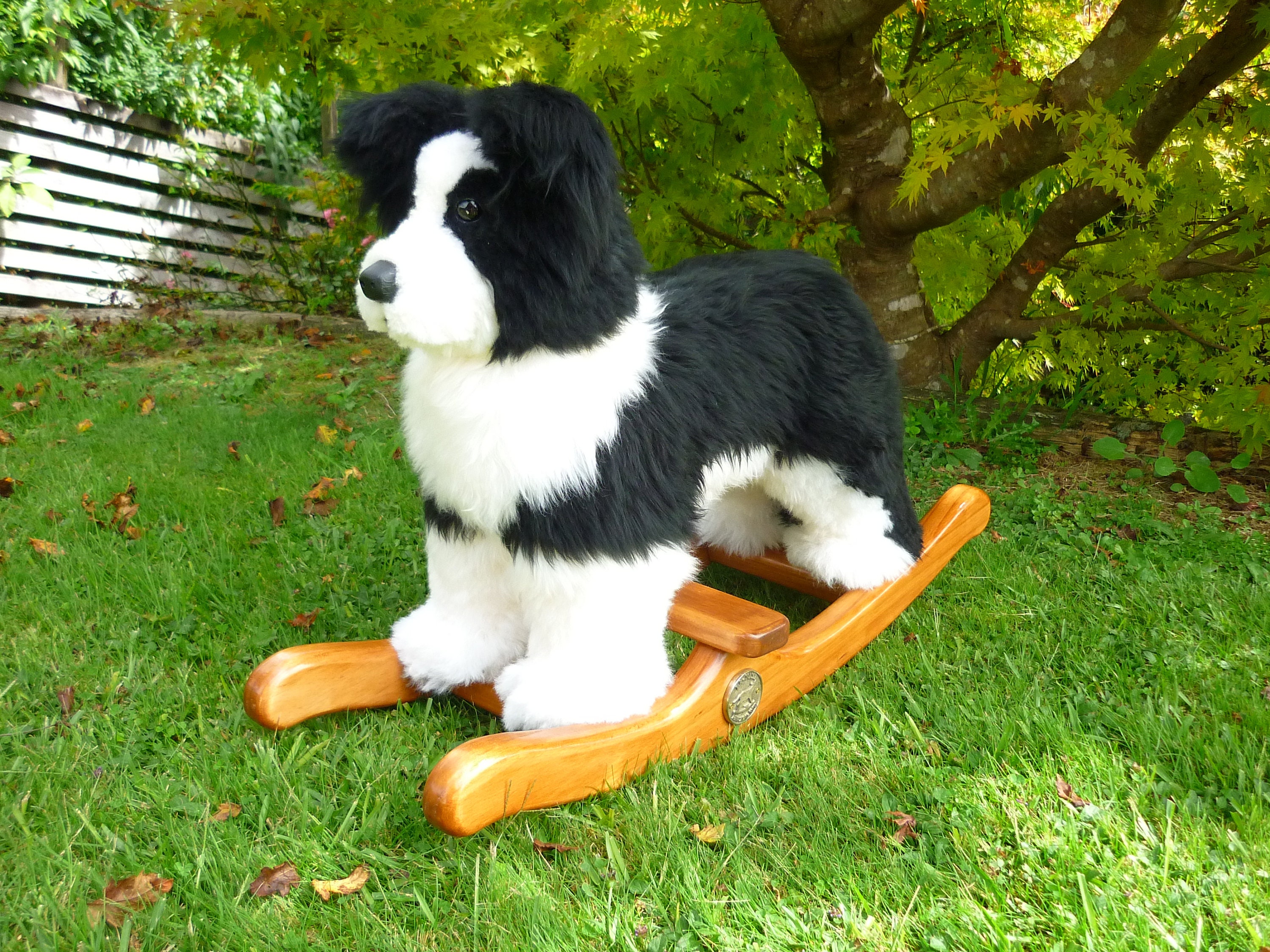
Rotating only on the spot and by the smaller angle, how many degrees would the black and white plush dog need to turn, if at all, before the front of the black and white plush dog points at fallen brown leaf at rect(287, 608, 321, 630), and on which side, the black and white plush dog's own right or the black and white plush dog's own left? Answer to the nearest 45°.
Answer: approximately 90° to the black and white plush dog's own right

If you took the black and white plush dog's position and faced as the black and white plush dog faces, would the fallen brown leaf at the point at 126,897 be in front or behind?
in front

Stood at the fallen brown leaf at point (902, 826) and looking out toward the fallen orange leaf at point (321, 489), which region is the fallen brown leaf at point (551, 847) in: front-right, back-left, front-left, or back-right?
front-left

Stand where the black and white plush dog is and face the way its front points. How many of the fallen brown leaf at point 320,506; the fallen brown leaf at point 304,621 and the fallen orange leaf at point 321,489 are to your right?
3

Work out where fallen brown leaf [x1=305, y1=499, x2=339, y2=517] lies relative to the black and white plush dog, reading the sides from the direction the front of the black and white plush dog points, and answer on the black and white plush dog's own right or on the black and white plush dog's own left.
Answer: on the black and white plush dog's own right

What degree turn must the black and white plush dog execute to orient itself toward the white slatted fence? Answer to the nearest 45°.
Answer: approximately 90° to its right

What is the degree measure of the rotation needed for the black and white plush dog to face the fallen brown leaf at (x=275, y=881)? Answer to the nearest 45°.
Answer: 0° — it already faces it

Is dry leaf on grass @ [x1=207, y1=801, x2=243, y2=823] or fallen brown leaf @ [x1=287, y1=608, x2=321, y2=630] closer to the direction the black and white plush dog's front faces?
the dry leaf on grass
